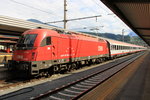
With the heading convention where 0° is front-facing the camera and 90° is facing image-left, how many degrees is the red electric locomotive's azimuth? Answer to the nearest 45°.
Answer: approximately 45°
